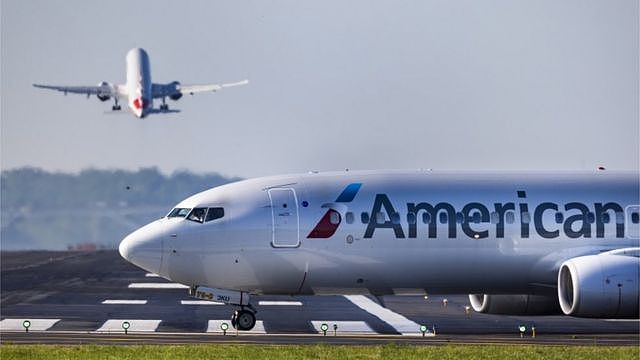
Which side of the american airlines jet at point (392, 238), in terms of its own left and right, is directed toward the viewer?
left

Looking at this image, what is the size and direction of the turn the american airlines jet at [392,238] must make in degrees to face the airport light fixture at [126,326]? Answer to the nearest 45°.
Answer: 0° — it already faces it

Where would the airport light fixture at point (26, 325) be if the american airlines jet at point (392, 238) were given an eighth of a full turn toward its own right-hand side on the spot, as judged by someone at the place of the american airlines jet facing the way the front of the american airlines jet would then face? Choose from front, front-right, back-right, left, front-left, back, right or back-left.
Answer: front-left
